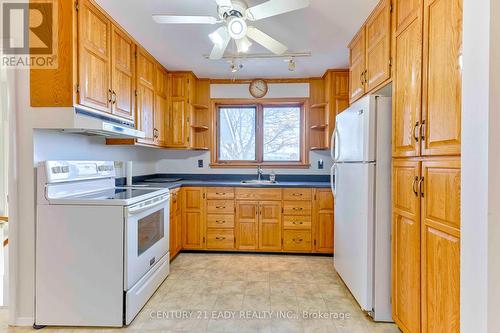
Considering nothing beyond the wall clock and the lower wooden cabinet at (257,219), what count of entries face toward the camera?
2

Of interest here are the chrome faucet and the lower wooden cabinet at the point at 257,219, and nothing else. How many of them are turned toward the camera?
2

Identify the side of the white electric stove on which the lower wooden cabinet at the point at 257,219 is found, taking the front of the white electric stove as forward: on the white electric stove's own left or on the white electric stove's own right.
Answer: on the white electric stove's own left

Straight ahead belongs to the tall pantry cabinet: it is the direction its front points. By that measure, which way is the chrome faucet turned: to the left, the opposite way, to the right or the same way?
to the left

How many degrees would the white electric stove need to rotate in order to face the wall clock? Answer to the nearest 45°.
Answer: approximately 90° to its left

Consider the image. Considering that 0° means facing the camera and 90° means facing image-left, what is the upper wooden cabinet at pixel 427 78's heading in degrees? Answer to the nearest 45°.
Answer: approximately 45°
